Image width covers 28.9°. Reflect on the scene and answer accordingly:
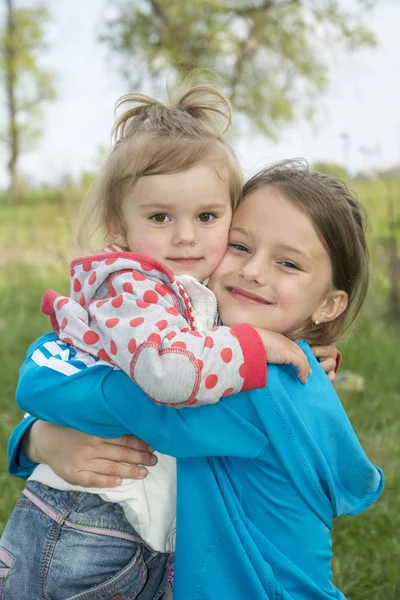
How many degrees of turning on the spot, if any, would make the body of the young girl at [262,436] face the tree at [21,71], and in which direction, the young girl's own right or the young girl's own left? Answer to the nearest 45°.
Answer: approximately 90° to the young girl's own right

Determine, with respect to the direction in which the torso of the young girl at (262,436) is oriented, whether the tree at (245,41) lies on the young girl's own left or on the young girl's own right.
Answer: on the young girl's own right
